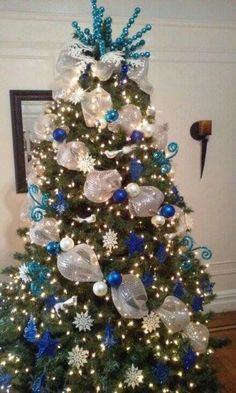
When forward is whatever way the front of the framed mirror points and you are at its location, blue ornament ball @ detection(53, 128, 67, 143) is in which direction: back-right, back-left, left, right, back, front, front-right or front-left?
front

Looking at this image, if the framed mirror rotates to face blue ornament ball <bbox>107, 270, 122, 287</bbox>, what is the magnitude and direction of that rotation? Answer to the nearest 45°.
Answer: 0° — it already faces it

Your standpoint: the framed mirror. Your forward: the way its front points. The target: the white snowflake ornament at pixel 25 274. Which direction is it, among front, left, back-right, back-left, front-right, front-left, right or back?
front

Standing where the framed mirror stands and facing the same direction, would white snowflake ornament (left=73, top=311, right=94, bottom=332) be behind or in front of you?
in front

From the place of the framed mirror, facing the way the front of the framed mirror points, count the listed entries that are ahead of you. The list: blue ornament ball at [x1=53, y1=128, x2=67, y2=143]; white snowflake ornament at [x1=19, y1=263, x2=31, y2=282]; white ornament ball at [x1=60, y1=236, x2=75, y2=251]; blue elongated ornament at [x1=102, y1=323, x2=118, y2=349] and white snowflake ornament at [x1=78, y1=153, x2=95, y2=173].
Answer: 5

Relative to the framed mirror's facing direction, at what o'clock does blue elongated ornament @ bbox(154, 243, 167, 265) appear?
The blue elongated ornament is roughly at 11 o'clock from the framed mirror.

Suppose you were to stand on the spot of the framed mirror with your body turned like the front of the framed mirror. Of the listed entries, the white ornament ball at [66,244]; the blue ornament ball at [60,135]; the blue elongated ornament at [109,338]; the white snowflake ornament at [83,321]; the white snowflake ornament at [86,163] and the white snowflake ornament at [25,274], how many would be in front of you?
6

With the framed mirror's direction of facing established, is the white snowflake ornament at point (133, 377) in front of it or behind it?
in front

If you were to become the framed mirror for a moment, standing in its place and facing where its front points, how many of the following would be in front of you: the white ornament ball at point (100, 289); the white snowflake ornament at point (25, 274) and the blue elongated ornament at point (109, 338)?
3

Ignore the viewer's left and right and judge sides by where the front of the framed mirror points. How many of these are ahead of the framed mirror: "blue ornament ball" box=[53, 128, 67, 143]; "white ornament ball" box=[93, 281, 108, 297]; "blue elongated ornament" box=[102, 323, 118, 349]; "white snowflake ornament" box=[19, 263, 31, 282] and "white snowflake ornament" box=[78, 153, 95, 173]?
5

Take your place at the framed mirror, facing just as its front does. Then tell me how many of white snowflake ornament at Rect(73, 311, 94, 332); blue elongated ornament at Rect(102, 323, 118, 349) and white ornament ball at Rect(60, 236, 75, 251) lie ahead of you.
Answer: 3

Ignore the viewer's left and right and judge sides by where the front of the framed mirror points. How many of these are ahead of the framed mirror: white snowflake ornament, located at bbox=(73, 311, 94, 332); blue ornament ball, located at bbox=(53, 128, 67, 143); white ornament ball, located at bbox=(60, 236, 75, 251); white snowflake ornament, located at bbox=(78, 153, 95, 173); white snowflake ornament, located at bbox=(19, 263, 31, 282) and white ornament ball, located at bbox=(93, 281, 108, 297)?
6

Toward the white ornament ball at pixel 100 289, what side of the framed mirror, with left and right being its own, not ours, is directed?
front

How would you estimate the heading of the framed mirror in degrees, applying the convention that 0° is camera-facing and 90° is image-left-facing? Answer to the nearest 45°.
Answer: approximately 0°

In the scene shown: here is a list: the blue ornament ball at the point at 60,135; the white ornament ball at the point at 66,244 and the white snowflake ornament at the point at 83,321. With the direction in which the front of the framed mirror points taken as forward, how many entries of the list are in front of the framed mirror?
3

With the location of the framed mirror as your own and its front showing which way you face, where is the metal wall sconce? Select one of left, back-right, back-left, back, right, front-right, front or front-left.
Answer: left
